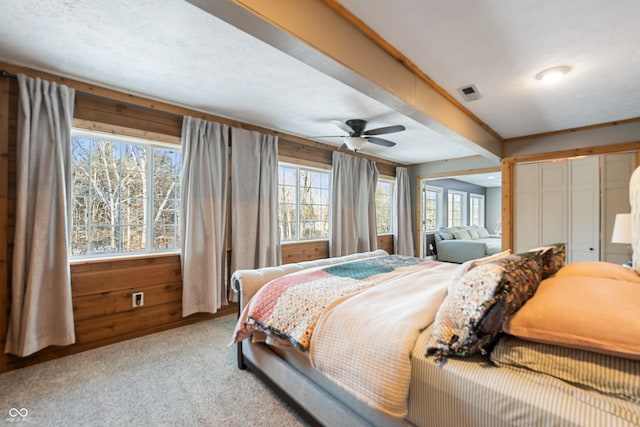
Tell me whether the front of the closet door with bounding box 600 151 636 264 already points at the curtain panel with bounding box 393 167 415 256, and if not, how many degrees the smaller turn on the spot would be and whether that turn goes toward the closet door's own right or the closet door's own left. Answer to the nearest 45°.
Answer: approximately 90° to the closet door's own right

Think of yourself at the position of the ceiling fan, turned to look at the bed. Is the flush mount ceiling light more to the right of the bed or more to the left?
left

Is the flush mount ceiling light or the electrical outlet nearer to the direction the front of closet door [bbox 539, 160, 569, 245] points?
the flush mount ceiling light

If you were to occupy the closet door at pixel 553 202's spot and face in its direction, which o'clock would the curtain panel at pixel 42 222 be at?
The curtain panel is roughly at 1 o'clock from the closet door.

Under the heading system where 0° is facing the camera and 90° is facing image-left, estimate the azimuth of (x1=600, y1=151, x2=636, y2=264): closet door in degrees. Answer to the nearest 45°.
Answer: approximately 0°

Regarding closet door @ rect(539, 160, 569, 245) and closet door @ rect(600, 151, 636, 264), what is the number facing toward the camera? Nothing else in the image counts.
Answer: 2

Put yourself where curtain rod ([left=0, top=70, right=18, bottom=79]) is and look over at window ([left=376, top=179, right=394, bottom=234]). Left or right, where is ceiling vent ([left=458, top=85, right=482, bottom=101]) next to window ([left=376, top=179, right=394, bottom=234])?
right

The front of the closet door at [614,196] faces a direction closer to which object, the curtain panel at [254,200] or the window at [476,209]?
the curtain panel

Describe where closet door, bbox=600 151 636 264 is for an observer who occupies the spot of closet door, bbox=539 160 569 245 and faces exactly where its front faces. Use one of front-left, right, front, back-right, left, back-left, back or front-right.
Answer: left

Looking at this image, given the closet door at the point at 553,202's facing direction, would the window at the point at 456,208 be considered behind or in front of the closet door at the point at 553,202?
behind

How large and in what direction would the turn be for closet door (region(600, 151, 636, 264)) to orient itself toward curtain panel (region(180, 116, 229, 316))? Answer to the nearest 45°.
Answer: approximately 45° to its right

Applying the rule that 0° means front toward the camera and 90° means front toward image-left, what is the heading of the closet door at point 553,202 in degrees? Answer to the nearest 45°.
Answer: approximately 0°
